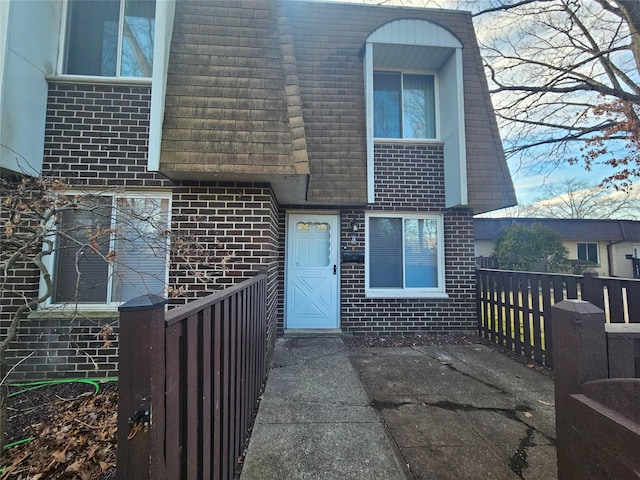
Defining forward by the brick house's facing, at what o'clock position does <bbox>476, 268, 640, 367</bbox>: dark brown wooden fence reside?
The dark brown wooden fence is roughly at 9 o'clock from the brick house.

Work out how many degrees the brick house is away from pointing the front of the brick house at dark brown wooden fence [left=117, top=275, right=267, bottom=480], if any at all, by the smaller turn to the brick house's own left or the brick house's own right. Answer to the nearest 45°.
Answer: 0° — it already faces it

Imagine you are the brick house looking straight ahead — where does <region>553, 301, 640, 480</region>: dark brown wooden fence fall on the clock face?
The dark brown wooden fence is roughly at 11 o'clock from the brick house.

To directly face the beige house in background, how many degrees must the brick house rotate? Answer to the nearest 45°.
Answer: approximately 135° to its left

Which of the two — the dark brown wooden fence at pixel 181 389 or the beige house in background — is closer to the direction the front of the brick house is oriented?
the dark brown wooden fence

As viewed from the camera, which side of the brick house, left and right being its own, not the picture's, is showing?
front

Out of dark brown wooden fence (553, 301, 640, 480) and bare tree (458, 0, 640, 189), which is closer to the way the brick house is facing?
the dark brown wooden fence

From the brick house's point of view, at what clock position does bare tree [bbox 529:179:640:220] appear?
The bare tree is roughly at 8 o'clock from the brick house.
